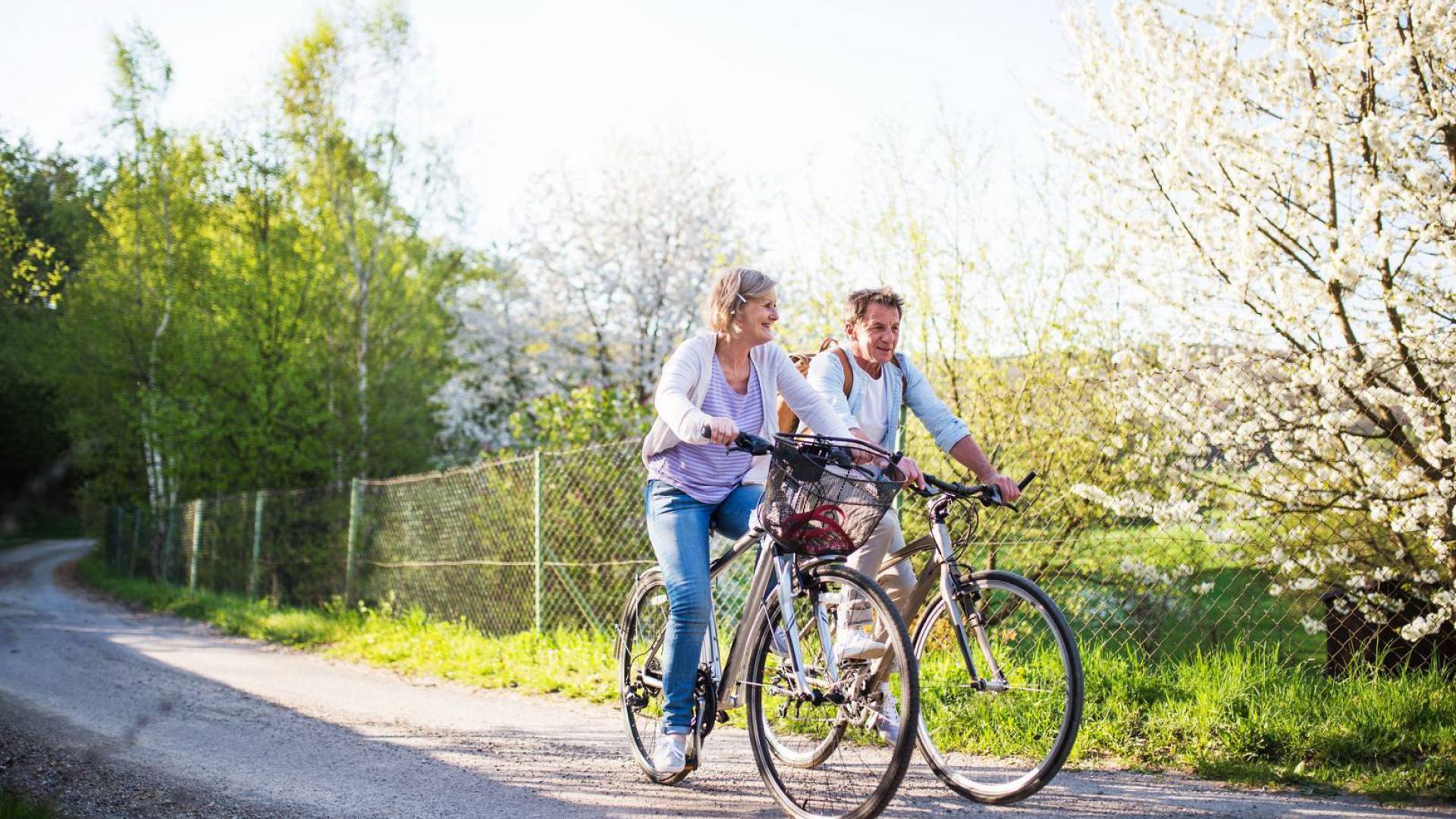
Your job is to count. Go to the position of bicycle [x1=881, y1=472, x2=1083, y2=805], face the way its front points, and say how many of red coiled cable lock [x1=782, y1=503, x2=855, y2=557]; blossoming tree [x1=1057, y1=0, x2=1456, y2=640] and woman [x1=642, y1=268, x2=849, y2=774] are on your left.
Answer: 1

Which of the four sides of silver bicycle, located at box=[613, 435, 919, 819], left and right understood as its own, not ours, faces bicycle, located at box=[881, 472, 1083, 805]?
left

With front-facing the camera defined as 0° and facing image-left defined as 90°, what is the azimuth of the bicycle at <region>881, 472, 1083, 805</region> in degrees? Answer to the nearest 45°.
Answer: approximately 315°

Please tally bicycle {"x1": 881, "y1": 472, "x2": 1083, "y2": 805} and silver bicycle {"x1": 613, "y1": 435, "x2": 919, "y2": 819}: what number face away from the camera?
0

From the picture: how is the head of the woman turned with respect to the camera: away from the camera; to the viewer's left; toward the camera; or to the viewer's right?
to the viewer's right

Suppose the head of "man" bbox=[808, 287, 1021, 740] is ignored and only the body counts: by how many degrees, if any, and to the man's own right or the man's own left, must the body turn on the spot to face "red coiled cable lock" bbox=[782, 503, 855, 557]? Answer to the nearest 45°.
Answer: approximately 45° to the man's own right

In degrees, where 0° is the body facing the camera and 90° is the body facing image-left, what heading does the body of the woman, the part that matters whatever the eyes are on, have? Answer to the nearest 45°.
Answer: approximately 315°

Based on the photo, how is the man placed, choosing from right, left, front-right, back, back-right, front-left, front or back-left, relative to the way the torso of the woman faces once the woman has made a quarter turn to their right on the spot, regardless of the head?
back
